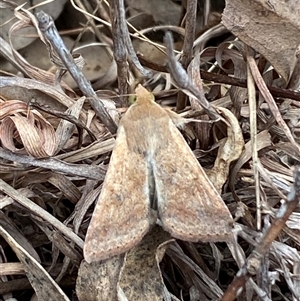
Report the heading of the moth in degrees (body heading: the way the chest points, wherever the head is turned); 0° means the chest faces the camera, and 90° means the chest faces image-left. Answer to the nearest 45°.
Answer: approximately 180°
